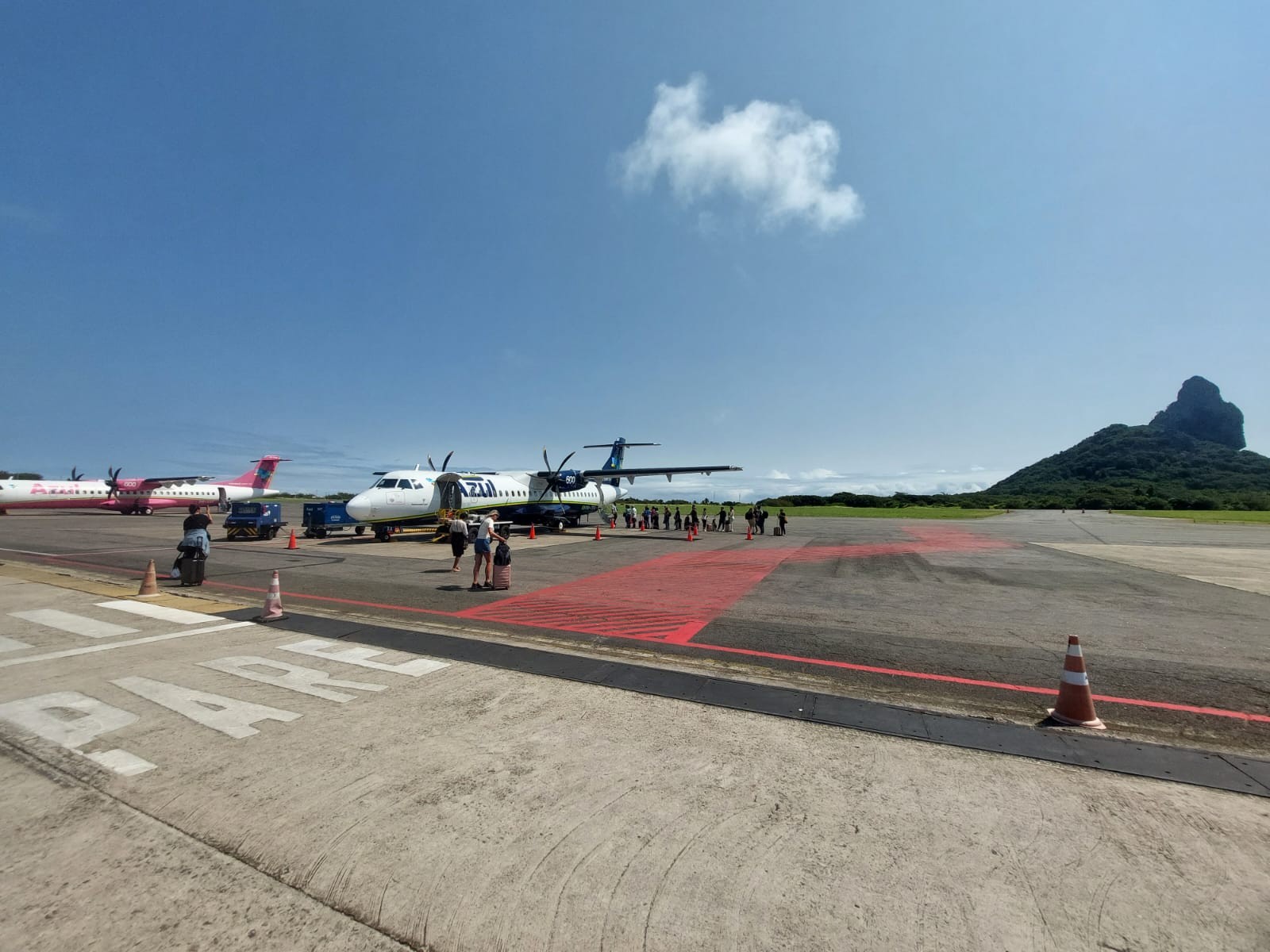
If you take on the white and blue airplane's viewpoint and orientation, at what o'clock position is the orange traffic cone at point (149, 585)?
The orange traffic cone is roughly at 11 o'clock from the white and blue airplane.

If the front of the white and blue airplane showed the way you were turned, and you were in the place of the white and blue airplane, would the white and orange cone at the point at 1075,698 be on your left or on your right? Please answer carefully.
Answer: on your left

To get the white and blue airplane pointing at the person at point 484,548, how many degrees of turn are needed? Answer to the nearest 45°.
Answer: approximately 45° to its left

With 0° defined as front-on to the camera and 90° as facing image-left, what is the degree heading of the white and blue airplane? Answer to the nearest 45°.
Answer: approximately 45°

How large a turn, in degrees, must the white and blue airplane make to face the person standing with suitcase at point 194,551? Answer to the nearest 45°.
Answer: approximately 45° to its left

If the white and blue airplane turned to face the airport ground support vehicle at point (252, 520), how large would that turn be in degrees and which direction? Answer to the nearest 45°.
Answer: approximately 45° to its right

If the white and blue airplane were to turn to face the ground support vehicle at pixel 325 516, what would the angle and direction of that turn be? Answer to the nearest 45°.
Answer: approximately 45° to its right
